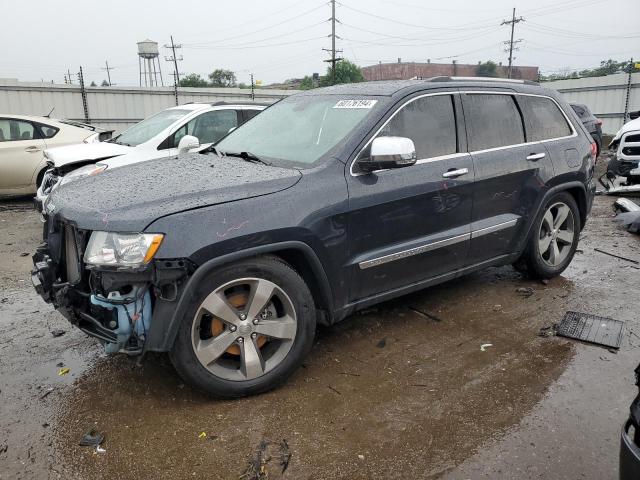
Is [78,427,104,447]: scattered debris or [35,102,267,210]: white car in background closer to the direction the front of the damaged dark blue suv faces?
the scattered debris

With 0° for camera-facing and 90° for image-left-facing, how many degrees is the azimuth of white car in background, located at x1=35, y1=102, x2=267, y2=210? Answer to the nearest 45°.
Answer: approximately 45°

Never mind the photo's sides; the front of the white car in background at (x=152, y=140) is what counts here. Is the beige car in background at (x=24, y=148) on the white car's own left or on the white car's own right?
on the white car's own right

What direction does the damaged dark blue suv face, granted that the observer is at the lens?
facing the viewer and to the left of the viewer

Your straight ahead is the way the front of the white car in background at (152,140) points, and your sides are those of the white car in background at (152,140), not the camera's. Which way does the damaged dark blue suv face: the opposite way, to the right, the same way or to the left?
the same way

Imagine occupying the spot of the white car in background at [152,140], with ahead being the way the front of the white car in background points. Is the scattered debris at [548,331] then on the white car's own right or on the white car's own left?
on the white car's own left

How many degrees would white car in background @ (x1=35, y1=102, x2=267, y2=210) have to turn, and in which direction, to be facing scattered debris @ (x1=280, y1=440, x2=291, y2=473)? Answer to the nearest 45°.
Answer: approximately 45° to its left

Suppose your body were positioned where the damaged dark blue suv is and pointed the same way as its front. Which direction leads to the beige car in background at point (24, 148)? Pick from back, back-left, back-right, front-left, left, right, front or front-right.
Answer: right

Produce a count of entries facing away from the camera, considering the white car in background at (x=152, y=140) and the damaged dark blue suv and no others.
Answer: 0

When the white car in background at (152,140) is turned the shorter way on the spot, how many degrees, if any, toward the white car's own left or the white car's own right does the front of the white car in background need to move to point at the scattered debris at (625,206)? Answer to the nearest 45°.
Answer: approximately 135° to the white car's own left

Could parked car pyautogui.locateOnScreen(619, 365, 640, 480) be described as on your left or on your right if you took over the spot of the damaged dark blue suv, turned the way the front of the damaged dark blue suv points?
on your left

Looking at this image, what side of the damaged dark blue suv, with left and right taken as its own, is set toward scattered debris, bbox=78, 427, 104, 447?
front

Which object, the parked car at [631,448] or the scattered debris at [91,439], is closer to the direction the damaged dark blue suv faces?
the scattered debris

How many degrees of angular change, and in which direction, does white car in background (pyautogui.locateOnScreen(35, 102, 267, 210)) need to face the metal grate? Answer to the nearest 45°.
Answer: approximately 90° to its left

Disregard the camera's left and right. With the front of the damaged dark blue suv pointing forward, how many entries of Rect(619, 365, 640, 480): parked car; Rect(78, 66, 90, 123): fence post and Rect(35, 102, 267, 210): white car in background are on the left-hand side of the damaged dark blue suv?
1

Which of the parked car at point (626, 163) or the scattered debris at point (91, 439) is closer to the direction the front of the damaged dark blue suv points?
the scattered debris
